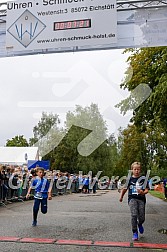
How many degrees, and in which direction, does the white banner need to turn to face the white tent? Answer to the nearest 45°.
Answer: approximately 180°

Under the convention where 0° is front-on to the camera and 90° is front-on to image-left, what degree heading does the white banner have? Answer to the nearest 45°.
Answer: approximately 0°

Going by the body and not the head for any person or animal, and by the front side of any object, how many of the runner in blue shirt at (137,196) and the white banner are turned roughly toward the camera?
2

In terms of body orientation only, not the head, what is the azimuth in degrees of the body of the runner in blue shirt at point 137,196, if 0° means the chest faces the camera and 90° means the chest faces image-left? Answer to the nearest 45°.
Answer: approximately 0°

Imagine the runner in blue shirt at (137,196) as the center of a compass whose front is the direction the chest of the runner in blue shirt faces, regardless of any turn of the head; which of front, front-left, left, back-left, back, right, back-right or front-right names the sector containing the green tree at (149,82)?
back
